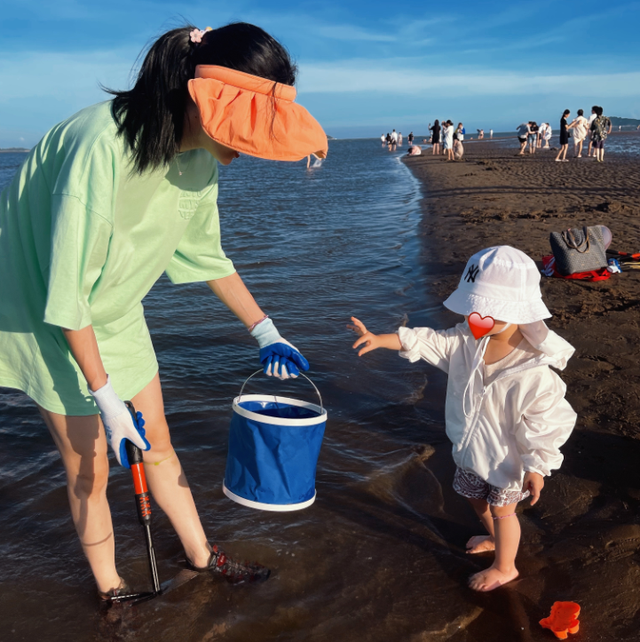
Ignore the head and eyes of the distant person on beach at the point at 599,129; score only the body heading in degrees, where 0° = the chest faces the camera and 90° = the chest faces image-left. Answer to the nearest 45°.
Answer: approximately 180°

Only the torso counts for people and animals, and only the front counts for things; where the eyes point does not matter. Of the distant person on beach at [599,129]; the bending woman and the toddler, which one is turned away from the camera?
the distant person on beach

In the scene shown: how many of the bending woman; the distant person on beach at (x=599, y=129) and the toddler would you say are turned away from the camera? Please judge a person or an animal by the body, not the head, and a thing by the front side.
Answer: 1

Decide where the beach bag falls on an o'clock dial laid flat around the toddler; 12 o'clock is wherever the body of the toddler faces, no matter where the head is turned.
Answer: The beach bag is roughly at 5 o'clock from the toddler.

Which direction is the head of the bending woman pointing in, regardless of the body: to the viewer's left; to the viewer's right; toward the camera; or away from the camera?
to the viewer's right

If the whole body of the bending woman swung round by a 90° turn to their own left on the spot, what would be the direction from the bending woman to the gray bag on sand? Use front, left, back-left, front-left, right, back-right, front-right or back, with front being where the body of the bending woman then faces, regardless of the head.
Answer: front

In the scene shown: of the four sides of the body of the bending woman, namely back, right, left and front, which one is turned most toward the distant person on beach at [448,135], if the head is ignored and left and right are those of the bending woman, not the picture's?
left

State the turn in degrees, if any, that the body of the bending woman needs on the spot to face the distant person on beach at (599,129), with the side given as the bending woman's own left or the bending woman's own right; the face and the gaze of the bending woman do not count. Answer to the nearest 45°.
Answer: approximately 90° to the bending woman's own left

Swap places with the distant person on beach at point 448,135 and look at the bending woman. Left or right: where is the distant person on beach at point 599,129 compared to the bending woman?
left

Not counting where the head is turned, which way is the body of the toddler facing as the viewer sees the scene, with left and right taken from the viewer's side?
facing the viewer and to the left of the viewer

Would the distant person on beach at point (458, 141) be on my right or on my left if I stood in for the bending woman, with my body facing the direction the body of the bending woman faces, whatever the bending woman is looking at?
on my left

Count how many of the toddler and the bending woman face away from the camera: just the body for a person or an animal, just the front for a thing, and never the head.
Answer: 0

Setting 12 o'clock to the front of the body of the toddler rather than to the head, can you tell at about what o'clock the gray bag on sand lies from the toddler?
The gray bag on sand is roughly at 5 o'clock from the toddler.

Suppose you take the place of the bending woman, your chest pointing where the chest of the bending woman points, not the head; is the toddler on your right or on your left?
on your left

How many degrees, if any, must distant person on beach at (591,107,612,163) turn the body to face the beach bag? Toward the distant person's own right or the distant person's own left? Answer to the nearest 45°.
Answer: approximately 180°

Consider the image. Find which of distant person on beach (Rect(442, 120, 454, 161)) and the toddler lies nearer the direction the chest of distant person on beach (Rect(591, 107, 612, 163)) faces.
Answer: the distant person on beach
